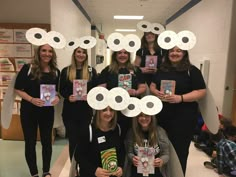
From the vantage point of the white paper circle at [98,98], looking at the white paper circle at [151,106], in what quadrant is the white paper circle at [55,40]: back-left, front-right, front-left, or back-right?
back-left

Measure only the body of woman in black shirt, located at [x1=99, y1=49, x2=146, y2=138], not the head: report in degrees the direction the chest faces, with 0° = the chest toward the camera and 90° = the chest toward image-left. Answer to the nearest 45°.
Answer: approximately 0°

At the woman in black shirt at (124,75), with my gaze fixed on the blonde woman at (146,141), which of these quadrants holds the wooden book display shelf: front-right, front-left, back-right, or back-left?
back-right

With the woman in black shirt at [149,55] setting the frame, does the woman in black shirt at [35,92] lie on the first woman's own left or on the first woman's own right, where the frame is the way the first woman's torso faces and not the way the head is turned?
on the first woman's own right

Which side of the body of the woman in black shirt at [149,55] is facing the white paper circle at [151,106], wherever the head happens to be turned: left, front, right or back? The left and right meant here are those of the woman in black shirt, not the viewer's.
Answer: front

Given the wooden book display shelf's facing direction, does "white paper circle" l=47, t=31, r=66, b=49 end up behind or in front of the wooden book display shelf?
in front

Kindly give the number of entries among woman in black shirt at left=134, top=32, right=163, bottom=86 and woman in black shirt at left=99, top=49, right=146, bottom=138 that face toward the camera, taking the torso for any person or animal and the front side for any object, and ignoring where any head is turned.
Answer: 2

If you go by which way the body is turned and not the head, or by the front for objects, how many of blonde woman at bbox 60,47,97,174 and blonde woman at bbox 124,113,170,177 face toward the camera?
2
